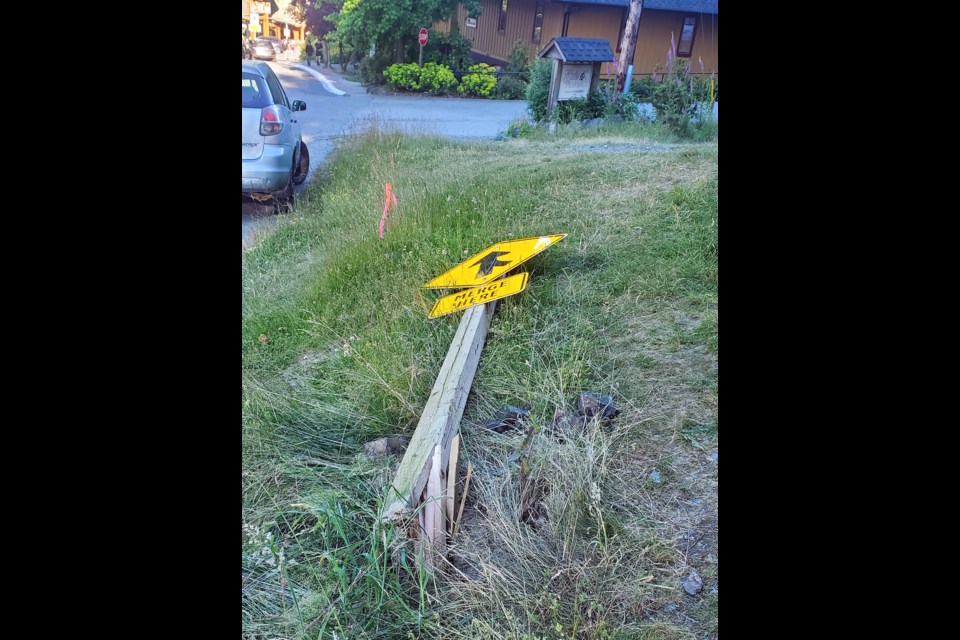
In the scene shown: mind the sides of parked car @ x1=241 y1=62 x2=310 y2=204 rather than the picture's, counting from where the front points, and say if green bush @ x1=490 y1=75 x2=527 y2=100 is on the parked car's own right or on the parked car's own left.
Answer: on the parked car's own right

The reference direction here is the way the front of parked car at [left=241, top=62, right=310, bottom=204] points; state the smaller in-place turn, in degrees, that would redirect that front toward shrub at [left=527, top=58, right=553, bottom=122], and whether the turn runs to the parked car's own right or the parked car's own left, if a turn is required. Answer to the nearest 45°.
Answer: approximately 90° to the parked car's own right

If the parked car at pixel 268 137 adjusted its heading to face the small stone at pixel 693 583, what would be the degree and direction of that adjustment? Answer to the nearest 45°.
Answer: approximately 180°

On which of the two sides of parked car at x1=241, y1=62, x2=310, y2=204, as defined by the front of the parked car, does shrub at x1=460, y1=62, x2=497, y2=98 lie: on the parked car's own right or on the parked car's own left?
on the parked car's own right

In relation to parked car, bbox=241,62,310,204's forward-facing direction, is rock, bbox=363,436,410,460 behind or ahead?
behind

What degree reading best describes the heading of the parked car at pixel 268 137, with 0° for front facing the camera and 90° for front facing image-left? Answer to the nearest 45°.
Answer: approximately 180°

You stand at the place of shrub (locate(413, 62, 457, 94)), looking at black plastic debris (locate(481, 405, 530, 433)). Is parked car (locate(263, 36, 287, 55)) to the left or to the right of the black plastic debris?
right
